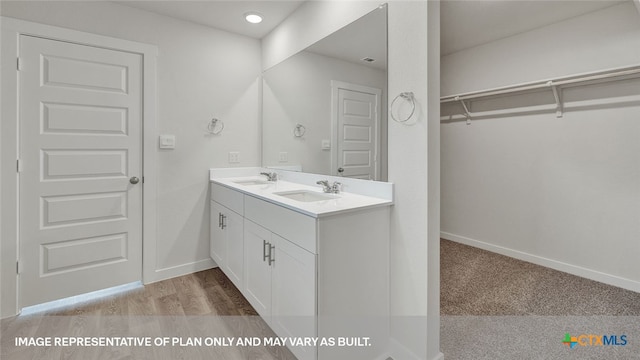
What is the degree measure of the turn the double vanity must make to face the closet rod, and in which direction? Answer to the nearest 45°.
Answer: approximately 180°

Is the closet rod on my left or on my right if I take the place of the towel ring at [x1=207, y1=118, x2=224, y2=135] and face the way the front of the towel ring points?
on my left

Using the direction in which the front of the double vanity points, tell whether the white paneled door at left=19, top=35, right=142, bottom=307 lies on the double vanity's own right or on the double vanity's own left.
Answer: on the double vanity's own right

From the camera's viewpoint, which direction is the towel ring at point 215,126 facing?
toward the camera

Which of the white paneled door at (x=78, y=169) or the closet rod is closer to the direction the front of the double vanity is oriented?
the white paneled door

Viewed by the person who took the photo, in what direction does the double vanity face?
facing the viewer and to the left of the viewer

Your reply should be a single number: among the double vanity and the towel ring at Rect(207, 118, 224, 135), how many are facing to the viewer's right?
0
